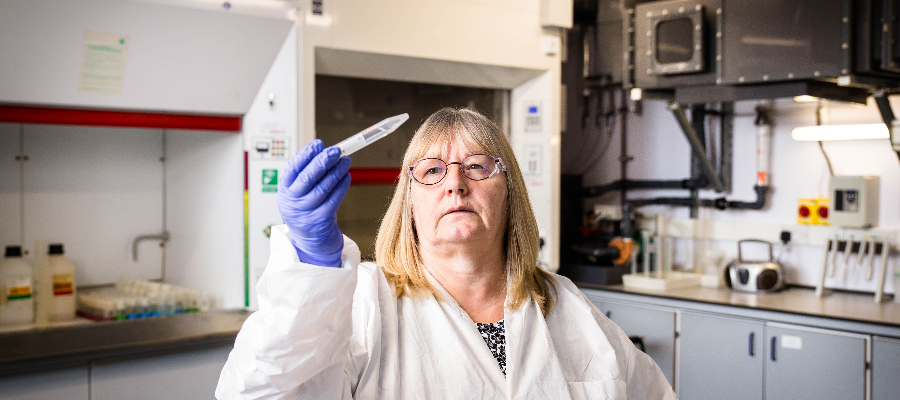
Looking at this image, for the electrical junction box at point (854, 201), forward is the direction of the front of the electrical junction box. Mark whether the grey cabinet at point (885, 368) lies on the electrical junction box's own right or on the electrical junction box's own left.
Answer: on the electrical junction box's own left

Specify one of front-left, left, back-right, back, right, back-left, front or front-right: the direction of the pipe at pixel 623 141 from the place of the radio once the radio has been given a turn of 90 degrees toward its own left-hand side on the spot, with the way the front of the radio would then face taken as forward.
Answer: back

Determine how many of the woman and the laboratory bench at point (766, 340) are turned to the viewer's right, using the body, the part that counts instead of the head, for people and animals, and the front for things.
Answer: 0

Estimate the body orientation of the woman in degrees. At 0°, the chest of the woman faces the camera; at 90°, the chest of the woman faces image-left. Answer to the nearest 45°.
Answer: approximately 0°

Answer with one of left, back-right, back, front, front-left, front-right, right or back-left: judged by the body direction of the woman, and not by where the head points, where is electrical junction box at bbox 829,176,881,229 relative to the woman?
back-left

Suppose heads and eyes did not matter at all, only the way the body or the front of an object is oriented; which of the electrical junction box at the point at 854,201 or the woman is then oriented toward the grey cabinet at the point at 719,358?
the electrical junction box

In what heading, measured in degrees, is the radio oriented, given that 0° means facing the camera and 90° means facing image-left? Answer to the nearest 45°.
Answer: approximately 45°

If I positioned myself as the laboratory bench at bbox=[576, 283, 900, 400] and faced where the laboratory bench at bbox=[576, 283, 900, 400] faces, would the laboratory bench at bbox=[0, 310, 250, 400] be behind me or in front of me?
in front

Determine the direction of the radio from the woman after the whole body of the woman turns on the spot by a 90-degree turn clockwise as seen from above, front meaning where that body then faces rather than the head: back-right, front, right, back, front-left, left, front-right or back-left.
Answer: back-right
